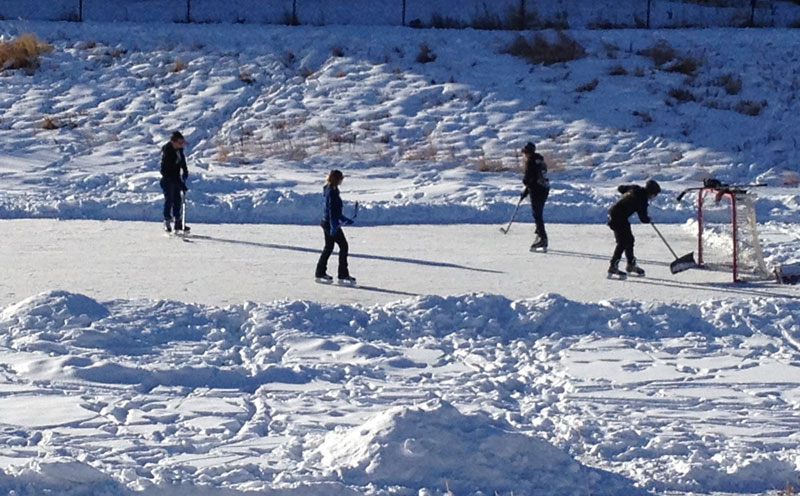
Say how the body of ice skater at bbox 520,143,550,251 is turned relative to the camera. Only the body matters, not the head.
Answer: to the viewer's left

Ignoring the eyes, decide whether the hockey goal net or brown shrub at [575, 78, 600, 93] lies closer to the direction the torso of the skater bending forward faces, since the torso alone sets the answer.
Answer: the hockey goal net

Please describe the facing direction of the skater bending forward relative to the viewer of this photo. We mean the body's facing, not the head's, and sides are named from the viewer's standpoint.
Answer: facing to the right of the viewer

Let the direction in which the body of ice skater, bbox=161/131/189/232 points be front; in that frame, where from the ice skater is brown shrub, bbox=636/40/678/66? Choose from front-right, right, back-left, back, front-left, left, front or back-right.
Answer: left

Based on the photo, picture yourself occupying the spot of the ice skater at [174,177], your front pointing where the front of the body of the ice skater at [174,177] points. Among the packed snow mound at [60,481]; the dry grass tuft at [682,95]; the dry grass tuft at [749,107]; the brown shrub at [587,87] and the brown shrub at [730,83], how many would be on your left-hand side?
4

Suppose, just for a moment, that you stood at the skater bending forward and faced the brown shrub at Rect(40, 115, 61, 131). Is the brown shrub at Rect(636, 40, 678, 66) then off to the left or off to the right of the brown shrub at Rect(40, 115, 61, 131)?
right

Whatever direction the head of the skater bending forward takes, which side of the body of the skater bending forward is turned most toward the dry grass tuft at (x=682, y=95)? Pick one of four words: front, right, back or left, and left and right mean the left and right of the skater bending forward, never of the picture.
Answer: left

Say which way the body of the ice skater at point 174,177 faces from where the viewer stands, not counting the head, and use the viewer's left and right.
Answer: facing the viewer and to the right of the viewer

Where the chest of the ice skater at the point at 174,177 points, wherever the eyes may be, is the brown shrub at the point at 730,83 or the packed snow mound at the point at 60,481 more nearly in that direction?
the packed snow mound

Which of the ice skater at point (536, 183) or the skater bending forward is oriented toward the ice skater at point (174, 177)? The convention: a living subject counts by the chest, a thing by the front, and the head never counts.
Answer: the ice skater at point (536, 183)

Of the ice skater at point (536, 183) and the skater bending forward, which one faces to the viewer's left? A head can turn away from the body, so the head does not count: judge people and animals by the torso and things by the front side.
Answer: the ice skater

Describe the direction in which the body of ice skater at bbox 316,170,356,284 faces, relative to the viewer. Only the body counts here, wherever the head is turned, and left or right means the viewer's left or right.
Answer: facing to the right of the viewer

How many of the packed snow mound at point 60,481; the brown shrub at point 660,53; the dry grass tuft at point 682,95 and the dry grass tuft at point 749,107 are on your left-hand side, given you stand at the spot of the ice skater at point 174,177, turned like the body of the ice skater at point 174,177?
3

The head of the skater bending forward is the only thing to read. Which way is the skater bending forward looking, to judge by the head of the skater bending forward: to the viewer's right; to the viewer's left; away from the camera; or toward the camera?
to the viewer's right

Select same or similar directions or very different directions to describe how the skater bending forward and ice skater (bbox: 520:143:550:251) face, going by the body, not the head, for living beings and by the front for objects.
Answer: very different directions
